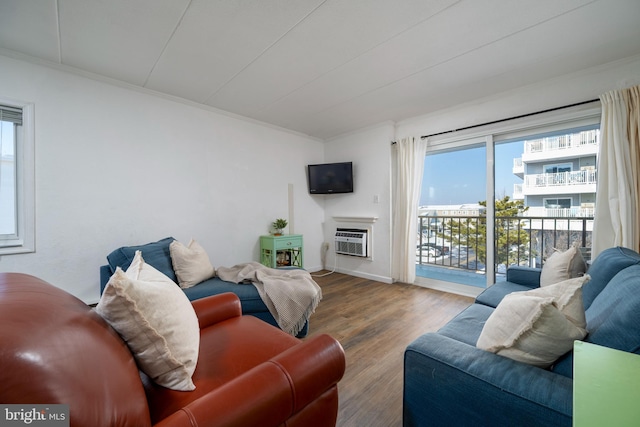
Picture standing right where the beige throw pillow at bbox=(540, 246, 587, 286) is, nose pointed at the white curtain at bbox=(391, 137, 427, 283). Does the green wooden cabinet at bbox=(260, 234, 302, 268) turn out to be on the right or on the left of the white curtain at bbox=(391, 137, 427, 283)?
left

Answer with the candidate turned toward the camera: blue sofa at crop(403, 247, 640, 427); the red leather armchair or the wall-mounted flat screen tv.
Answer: the wall-mounted flat screen tv

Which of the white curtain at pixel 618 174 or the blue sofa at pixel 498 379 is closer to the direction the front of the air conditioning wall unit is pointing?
the blue sofa

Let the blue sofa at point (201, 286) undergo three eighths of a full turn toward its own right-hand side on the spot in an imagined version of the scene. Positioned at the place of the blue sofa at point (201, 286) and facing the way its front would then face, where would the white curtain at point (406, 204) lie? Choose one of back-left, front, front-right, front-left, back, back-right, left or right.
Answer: back

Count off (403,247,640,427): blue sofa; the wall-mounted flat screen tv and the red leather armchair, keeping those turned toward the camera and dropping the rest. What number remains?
1

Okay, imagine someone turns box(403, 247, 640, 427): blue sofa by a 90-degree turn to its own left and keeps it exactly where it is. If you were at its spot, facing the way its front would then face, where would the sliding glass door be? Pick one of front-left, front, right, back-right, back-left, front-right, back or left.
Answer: back

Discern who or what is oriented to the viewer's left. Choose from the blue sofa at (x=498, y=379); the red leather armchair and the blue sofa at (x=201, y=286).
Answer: the blue sofa at (x=498, y=379)

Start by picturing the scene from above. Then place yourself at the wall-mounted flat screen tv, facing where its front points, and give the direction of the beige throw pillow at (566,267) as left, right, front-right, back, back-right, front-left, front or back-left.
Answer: front-left

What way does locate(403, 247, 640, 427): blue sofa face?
to the viewer's left

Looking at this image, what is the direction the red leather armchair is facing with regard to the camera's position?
facing away from the viewer and to the right of the viewer

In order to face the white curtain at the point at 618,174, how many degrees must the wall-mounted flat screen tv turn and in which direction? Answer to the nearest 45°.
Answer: approximately 45° to its left

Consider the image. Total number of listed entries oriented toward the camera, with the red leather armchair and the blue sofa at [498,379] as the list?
0
